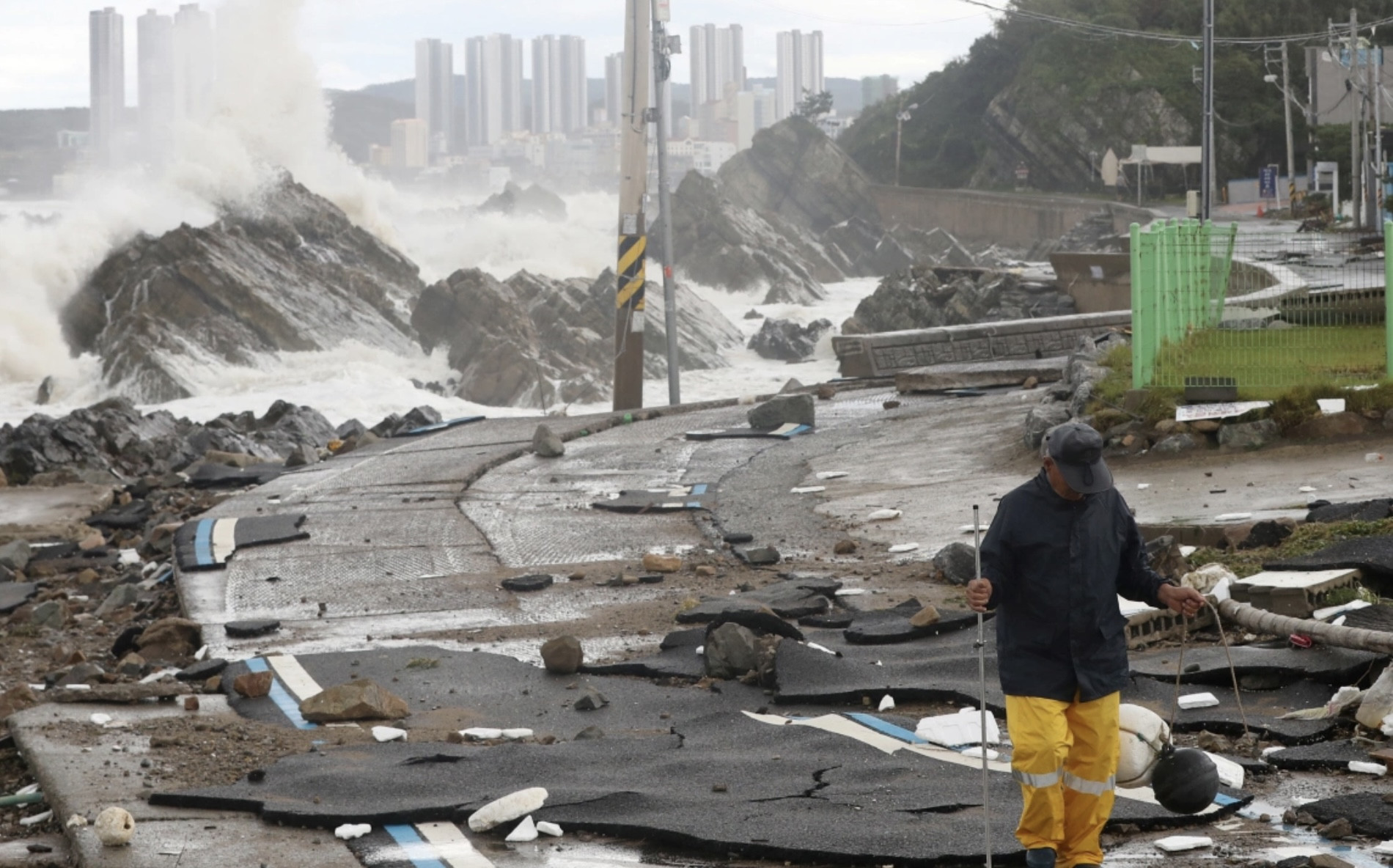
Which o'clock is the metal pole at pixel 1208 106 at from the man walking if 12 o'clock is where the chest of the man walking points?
The metal pole is roughly at 6 o'clock from the man walking.

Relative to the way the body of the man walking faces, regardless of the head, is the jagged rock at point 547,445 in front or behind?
behind

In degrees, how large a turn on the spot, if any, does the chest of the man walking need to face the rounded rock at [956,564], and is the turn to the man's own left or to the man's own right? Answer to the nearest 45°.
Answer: approximately 180°

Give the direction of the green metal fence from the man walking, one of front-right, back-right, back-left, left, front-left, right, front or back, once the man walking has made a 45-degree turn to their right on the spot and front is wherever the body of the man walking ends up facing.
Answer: back-right

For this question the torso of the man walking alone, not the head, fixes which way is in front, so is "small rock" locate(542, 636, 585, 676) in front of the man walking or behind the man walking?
behind

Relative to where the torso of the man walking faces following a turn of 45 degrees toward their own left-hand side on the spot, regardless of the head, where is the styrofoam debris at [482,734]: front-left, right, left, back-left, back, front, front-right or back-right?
back

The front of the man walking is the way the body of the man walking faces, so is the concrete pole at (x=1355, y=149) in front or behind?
behind

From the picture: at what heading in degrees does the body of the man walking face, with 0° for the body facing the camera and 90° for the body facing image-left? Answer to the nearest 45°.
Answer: approximately 0°
